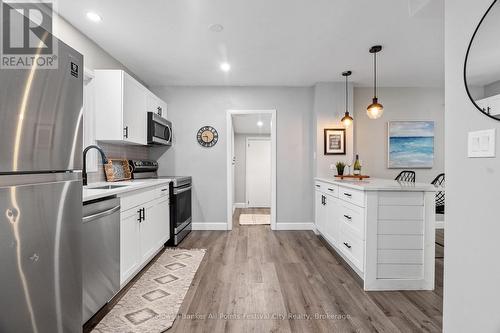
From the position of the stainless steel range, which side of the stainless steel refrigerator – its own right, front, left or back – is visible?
left

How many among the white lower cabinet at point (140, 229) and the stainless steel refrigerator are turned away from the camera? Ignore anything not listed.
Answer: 0

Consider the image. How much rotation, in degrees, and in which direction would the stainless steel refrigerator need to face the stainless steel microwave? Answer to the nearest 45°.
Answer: approximately 90° to its left

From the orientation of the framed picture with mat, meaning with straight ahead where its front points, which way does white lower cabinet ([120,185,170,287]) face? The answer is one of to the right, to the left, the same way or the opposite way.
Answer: to the left

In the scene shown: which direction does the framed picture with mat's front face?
toward the camera

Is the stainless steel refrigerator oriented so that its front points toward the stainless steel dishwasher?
no

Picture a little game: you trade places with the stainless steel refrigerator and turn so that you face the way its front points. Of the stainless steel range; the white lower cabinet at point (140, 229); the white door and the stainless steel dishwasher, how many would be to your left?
4

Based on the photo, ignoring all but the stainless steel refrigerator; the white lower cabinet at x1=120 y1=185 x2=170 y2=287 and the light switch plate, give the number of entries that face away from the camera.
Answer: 0

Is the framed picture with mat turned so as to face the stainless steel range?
no

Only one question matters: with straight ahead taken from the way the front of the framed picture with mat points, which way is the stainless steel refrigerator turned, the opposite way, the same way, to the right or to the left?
to the left

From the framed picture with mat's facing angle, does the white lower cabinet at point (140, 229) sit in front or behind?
in front

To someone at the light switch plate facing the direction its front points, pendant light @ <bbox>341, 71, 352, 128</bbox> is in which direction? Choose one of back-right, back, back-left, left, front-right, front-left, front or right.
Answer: right

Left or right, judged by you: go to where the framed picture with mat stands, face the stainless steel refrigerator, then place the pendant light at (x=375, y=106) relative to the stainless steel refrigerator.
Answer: left

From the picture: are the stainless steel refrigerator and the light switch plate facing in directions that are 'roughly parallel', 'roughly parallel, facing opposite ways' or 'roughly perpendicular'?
roughly parallel, facing opposite ways

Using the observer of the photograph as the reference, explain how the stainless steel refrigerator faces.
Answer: facing the viewer and to the right of the viewer

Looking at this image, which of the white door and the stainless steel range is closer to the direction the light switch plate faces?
the stainless steel range
